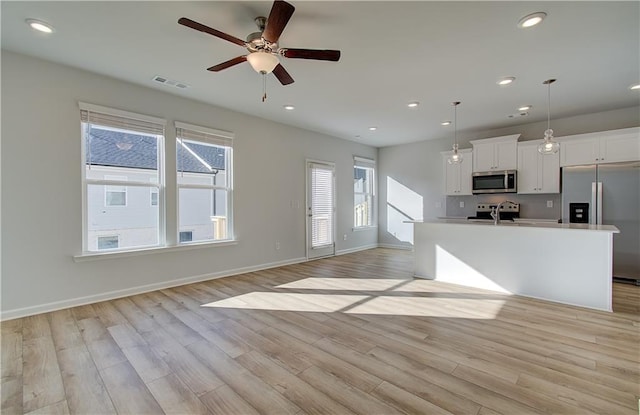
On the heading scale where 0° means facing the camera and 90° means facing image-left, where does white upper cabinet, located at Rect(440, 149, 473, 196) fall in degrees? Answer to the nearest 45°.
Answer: approximately 0°

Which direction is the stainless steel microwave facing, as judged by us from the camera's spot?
facing the viewer

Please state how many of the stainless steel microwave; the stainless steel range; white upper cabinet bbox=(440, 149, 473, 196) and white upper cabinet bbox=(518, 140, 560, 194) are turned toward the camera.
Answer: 4

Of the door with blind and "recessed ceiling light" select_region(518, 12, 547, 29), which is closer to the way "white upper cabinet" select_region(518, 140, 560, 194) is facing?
the recessed ceiling light

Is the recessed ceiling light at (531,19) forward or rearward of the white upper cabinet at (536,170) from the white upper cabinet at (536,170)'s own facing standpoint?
forward

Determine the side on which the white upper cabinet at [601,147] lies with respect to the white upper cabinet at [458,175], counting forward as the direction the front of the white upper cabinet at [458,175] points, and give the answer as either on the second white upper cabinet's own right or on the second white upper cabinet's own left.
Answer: on the second white upper cabinet's own left

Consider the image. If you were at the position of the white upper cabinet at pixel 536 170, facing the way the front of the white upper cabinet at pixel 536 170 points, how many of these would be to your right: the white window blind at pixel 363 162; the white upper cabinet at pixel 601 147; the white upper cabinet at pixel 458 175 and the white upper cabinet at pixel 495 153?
3

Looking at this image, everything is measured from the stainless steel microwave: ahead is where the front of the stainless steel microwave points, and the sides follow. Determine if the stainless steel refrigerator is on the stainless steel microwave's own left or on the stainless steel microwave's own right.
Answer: on the stainless steel microwave's own left

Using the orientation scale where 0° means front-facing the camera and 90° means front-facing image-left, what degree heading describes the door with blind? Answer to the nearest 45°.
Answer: approximately 315°

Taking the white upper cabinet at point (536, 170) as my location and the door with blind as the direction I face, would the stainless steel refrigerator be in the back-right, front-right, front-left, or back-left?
back-left

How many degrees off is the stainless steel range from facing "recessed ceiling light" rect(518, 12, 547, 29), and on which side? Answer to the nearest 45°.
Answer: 0° — it already faces it

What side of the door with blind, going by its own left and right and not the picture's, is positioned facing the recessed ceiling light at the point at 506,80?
front

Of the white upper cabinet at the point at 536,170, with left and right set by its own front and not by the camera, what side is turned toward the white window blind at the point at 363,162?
right

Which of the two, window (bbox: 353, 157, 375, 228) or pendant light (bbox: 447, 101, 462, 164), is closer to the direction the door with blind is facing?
the pendant light

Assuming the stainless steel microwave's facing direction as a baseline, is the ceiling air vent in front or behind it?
in front

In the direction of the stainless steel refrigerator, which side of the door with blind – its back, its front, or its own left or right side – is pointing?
front

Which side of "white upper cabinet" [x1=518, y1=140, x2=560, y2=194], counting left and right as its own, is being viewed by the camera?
front

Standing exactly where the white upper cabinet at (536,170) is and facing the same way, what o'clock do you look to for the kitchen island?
The kitchen island is roughly at 12 o'clock from the white upper cabinet.
